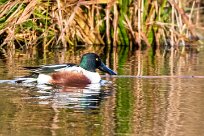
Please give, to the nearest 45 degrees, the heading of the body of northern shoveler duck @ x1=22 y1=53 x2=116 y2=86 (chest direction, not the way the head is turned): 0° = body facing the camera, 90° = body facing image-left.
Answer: approximately 270°
